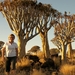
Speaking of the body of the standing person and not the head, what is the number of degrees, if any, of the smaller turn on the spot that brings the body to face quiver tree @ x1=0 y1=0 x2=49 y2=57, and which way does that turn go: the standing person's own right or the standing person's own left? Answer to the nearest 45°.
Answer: approximately 180°

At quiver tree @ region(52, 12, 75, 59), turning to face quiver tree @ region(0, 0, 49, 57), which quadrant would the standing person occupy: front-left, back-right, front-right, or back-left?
front-left

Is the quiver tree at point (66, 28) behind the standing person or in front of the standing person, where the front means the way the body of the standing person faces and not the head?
behind

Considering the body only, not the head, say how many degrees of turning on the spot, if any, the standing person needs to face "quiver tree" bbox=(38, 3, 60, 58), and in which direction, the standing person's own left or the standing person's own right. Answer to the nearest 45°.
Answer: approximately 180°

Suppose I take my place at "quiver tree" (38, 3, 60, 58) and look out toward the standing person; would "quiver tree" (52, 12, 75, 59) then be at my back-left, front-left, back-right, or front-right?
back-left

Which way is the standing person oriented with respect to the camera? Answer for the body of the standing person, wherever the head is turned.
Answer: toward the camera
